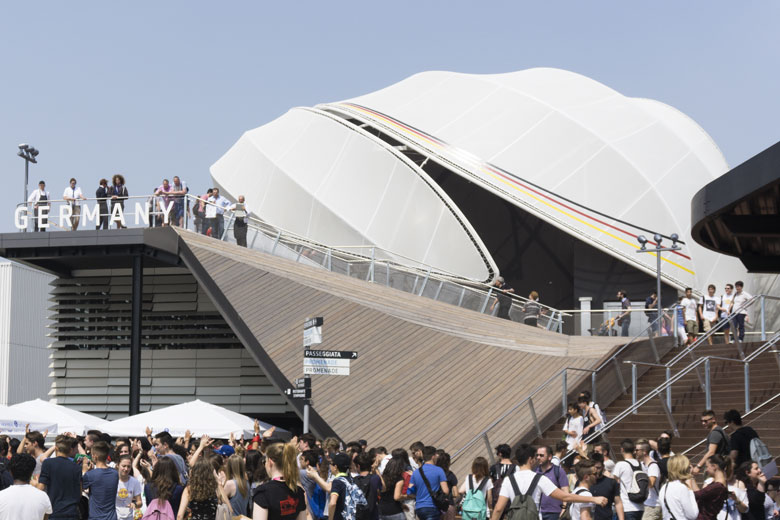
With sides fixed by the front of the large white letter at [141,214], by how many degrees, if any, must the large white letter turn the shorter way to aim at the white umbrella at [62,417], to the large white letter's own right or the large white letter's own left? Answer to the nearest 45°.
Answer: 0° — it already faces it

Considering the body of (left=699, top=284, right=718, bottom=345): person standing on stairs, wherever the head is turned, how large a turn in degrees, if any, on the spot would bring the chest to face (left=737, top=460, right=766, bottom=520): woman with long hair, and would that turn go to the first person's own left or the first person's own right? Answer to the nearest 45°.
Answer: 0° — they already face them

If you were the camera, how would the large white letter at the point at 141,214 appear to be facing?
facing the viewer

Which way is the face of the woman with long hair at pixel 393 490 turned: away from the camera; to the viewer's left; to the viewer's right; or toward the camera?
away from the camera

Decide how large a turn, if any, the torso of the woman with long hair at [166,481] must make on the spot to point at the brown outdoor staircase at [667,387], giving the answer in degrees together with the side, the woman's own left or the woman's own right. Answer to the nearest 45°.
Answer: approximately 45° to the woman's own right

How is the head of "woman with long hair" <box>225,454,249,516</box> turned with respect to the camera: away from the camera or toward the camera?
away from the camera

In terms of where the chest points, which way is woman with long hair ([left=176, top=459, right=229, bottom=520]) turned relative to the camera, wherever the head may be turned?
away from the camera

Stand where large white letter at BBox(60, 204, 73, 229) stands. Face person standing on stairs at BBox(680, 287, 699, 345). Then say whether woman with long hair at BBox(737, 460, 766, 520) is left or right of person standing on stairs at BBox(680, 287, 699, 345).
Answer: right

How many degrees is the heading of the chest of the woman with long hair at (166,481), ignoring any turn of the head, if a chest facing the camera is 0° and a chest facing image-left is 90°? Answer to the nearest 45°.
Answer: approximately 180°

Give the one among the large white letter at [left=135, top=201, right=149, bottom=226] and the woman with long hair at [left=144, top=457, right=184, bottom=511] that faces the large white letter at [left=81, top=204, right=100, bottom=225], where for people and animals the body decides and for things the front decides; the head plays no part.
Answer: the woman with long hair

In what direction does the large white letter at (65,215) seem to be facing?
toward the camera

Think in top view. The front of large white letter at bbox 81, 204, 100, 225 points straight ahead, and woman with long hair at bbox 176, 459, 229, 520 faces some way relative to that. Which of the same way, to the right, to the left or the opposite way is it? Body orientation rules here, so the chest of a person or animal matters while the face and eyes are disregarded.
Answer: the opposite way

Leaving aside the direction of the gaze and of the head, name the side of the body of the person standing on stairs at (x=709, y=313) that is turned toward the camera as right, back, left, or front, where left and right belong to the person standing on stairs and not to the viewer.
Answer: front

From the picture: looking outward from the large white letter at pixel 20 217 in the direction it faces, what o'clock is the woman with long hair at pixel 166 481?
The woman with long hair is roughly at 12 o'clock from the large white letter.

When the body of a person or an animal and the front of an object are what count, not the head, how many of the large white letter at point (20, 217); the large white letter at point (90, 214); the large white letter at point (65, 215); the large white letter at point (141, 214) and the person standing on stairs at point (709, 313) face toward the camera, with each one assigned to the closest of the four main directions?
5

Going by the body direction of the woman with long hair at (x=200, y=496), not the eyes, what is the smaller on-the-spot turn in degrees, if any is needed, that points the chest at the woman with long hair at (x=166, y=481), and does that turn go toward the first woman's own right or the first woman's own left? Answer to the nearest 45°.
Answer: approximately 45° to the first woman's own left

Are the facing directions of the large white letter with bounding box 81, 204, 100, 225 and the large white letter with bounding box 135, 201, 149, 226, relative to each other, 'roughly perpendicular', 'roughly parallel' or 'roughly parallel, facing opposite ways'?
roughly parallel
